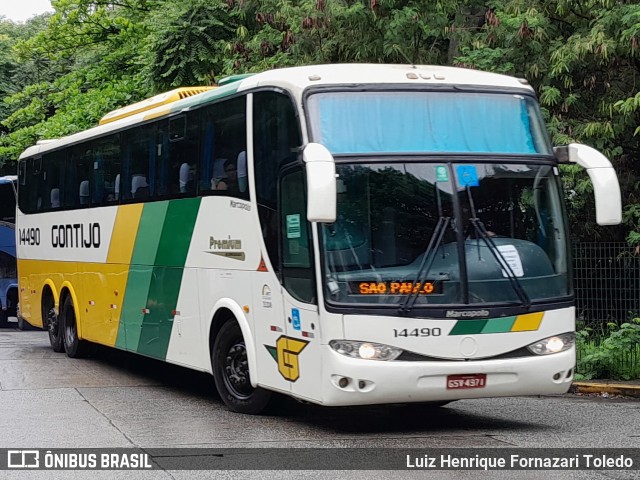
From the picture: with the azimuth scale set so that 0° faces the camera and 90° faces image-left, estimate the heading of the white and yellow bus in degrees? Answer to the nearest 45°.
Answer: approximately 315°

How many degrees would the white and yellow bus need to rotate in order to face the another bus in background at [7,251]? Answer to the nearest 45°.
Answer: approximately 180°

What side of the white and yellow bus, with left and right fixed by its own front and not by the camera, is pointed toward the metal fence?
left
